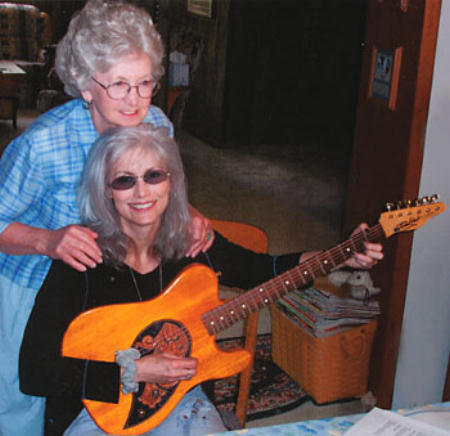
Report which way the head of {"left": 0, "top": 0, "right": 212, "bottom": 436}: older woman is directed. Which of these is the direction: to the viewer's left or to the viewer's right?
to the viewer's right

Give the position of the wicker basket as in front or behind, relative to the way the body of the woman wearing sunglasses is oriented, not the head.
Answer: behind

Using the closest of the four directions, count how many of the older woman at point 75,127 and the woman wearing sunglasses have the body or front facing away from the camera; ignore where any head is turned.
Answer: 0

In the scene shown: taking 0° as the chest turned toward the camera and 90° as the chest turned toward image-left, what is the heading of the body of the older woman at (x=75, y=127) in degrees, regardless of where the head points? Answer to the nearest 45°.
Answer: approximately 315°

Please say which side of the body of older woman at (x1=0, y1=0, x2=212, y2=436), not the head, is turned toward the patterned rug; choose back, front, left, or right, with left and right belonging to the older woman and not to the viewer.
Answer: left

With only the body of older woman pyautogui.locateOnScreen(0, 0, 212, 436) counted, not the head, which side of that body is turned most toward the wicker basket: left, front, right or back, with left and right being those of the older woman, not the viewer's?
left
